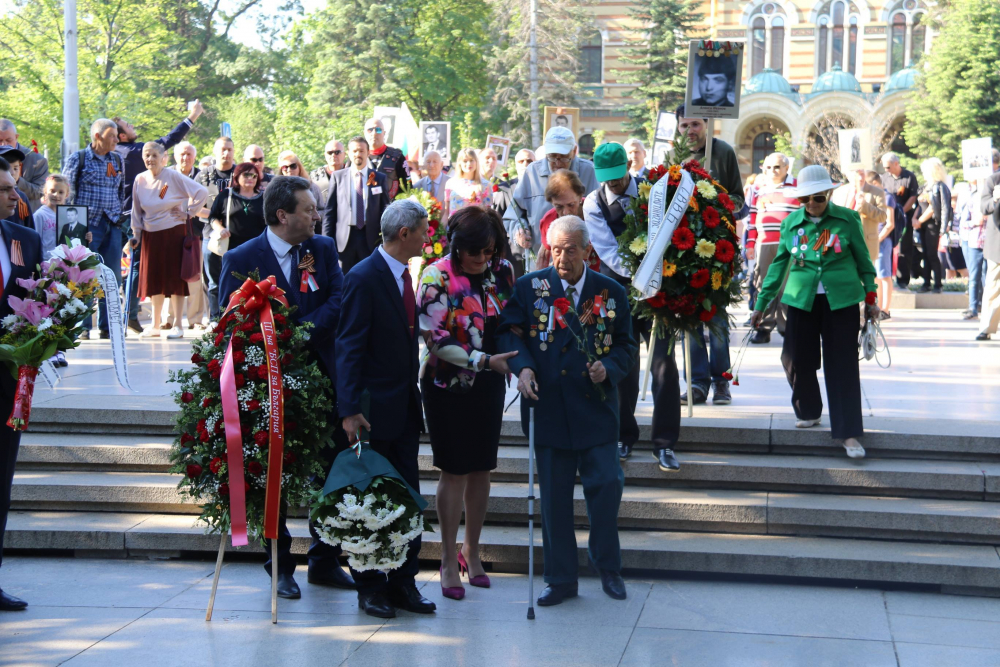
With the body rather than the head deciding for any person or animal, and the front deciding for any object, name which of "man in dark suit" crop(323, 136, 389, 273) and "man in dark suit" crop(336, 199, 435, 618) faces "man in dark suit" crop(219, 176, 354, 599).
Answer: "man in dark suit" crop(323, 136, 389, 273)

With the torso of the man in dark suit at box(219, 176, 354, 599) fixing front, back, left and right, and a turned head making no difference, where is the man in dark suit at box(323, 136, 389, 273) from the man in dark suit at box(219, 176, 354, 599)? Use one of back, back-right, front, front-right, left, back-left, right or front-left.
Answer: back-left

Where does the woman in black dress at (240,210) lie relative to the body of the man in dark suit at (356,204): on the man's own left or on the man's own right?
on the man's own right

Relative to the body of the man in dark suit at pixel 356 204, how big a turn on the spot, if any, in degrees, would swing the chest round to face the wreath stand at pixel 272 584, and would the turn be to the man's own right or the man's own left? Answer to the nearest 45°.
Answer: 0° — they already face it

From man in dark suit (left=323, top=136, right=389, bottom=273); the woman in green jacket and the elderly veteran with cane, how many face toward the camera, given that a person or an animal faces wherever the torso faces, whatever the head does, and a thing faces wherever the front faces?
3

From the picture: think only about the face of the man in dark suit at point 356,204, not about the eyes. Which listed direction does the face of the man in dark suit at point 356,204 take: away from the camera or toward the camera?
toward the camera

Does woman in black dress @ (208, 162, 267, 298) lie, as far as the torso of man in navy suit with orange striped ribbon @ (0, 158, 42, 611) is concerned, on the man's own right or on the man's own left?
on the man's own left

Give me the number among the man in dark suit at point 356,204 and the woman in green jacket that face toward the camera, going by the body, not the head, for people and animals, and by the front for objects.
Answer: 2

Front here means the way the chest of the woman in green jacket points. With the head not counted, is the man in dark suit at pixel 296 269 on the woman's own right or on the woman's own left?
on the woman's own right

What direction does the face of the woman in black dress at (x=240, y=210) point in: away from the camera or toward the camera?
toward the camera

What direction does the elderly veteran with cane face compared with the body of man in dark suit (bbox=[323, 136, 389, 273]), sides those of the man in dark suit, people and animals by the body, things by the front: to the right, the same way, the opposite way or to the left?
the same way

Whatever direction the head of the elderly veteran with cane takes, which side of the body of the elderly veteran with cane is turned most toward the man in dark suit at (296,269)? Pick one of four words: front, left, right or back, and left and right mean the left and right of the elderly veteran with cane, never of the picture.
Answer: right

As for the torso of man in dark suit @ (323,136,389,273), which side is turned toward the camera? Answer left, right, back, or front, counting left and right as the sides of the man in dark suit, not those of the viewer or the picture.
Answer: front

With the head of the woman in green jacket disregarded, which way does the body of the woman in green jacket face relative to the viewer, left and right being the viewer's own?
facing the viewer

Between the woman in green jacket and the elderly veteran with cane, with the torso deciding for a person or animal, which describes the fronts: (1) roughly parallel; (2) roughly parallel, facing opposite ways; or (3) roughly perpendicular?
roughly parallel

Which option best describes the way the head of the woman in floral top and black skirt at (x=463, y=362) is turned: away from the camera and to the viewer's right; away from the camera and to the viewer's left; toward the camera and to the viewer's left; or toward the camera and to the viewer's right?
toward the camera and to the viewer's right

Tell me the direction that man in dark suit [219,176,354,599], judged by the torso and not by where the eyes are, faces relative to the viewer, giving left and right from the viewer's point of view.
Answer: facing the viewer and to the right of the viewer

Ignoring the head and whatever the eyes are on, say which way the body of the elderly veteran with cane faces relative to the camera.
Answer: toward the camera

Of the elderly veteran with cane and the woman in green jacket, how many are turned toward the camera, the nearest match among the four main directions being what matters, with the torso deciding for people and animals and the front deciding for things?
2
